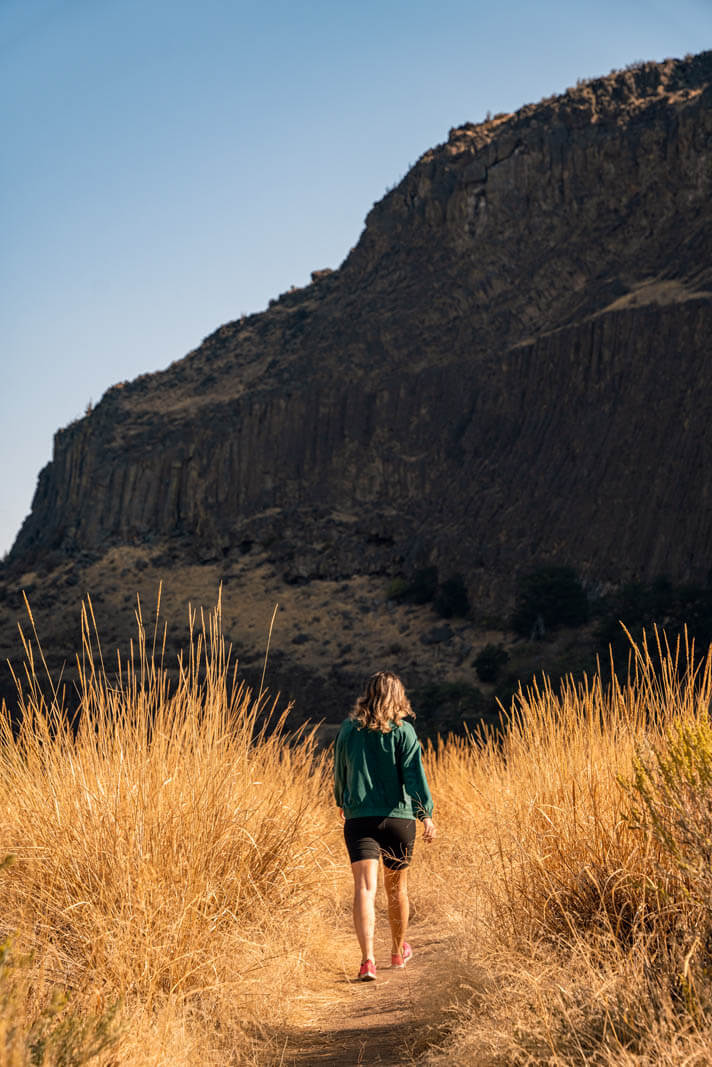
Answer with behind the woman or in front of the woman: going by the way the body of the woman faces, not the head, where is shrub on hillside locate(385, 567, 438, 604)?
in front

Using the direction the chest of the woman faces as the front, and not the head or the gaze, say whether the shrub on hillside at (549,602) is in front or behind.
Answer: in front

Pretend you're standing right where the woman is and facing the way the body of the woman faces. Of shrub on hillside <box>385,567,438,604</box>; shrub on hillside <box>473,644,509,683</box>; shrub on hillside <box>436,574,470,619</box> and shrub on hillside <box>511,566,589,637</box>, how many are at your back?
0

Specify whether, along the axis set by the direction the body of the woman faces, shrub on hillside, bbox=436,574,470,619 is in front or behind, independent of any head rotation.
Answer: in front

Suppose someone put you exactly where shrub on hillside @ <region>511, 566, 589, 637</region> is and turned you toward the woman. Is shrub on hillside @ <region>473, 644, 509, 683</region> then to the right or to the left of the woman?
right

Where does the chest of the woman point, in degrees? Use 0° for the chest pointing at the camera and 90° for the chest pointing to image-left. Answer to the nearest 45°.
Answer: approximately 180°

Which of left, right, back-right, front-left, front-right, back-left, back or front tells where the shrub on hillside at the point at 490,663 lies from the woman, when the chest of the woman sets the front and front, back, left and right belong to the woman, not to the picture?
front

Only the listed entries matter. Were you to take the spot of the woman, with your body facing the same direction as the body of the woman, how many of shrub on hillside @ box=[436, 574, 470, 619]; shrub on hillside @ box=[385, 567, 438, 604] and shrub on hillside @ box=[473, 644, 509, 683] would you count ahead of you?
3

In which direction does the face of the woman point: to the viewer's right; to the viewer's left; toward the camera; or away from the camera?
away from the camera
